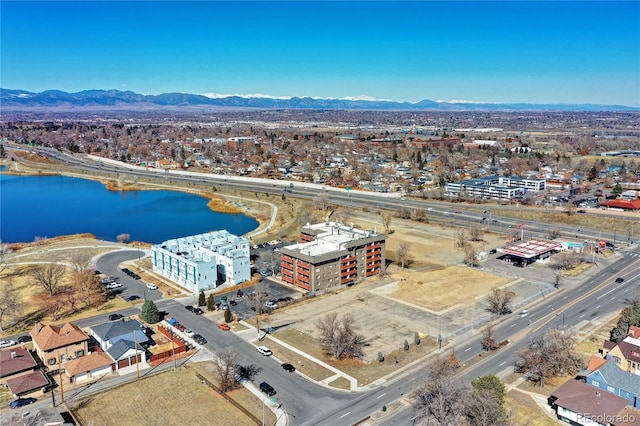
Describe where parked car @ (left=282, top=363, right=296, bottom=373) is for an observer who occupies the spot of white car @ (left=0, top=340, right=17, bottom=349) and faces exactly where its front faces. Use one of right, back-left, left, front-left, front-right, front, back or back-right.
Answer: front-right

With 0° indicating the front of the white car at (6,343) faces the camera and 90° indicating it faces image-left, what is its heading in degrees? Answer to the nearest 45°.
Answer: approximately 270°

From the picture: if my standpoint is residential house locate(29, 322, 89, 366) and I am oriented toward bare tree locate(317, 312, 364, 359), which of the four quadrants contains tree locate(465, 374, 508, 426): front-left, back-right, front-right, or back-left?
front-right

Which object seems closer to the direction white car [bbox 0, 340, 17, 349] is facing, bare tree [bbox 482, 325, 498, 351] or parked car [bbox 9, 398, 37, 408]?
the bare tree

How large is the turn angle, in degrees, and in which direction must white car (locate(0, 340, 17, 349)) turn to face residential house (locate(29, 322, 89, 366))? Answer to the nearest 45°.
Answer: approximately 45° to its right
